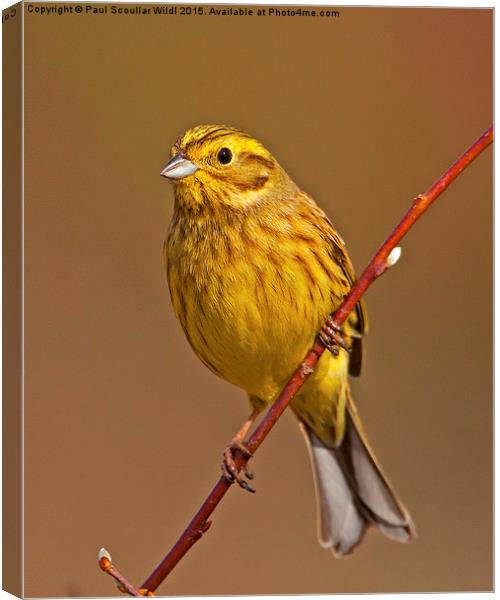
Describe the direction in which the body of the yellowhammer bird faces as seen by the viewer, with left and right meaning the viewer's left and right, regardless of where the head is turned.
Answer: facing the viewer and to the left of the viewer
